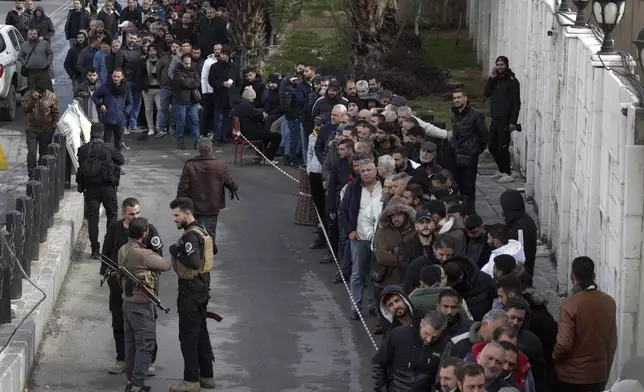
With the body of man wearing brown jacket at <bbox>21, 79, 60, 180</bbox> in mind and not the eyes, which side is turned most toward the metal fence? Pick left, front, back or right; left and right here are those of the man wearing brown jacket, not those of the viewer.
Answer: front

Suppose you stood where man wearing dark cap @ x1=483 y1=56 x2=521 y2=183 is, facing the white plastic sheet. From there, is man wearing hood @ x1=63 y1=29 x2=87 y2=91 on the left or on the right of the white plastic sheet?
right

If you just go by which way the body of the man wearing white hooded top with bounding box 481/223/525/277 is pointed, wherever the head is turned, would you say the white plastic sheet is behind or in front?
in front

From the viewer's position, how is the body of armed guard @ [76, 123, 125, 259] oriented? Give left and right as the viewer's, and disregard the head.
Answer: facing away from the viewer

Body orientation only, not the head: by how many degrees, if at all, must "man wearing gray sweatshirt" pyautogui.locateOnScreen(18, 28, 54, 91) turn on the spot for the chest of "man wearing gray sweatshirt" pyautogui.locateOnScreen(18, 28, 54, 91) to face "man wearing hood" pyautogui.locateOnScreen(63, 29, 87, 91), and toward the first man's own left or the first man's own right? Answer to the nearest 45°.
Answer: approximately 90° to the first man's own left

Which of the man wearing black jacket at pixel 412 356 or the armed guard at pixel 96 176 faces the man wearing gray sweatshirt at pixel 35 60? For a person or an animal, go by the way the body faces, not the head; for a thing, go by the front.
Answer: the armed guard

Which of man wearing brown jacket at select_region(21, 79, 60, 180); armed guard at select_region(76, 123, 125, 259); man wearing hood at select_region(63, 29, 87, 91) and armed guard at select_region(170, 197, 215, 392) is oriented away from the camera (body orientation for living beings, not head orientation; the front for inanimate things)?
armed guard at select_region(76, 123, 125, 259)

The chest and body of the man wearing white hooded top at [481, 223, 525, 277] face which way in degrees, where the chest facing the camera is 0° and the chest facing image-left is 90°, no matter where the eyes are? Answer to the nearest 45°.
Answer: approximately 135°
